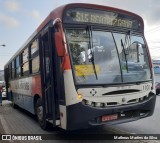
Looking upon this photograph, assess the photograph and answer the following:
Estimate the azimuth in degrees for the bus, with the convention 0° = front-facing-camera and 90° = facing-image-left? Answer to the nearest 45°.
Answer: approximately 315°
